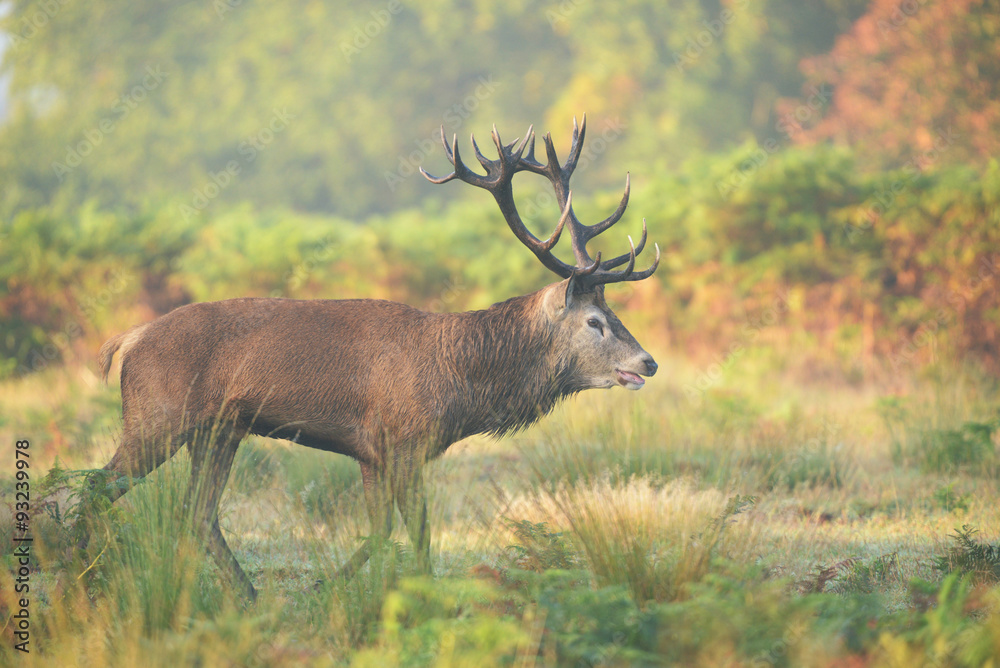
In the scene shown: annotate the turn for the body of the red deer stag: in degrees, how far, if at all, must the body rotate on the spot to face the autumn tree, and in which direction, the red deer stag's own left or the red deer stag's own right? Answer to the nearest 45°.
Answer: approximately 45° to the red deer stag's own left

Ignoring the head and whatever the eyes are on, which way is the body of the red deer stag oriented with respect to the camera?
to the viewer's right

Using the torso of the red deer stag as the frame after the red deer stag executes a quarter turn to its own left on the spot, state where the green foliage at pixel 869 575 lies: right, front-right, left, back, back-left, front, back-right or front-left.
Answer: right

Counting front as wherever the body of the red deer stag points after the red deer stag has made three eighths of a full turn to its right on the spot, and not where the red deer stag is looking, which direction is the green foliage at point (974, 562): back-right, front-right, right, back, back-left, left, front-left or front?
back-left
